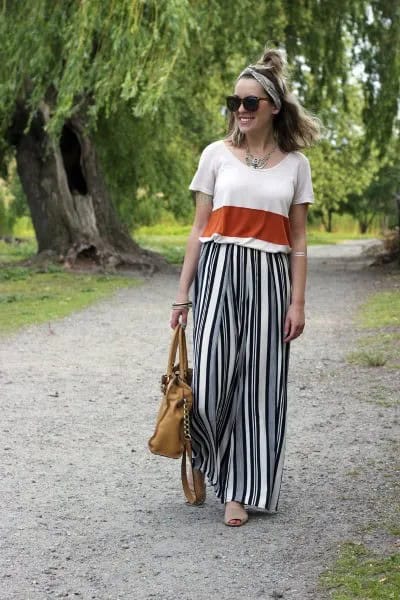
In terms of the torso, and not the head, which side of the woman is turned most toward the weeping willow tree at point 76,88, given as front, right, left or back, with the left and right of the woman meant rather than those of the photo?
back

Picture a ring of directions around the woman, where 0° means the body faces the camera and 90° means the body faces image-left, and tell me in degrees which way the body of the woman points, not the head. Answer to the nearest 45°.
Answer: approximately 0°

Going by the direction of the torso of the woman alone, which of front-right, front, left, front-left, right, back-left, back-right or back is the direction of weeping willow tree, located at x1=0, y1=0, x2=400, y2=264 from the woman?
back
